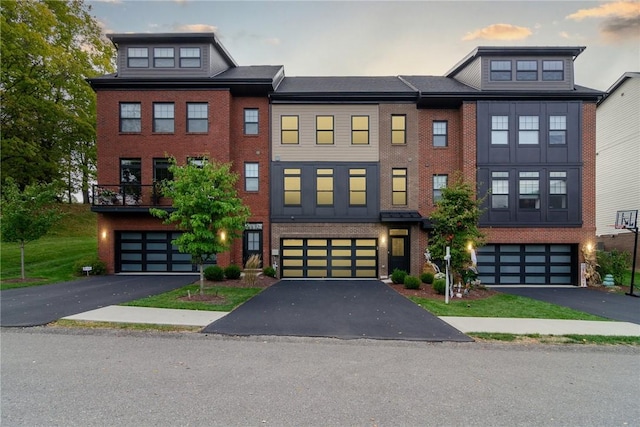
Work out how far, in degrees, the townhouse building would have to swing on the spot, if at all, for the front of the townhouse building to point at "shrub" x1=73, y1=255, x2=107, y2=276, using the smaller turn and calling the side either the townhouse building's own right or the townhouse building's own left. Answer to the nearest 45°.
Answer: approximately 90° to the townhouse building's own right

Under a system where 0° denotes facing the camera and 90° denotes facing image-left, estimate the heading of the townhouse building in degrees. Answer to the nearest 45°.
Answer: approximately 0°

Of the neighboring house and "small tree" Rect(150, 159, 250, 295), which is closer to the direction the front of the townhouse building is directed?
the small tree

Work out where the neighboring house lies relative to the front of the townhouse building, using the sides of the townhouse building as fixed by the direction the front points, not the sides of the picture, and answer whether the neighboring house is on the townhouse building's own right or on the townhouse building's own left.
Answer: on the townhouse building's own left

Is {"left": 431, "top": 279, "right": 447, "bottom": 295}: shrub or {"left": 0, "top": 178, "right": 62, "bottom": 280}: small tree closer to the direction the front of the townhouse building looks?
the shrub

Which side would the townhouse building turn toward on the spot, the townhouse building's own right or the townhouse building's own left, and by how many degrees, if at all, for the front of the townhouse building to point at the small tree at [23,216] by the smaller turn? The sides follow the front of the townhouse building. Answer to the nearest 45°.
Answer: approximately 90° to the townhouse building's own right

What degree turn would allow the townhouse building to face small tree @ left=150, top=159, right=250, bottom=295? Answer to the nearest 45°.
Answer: approximately 45° to its right
